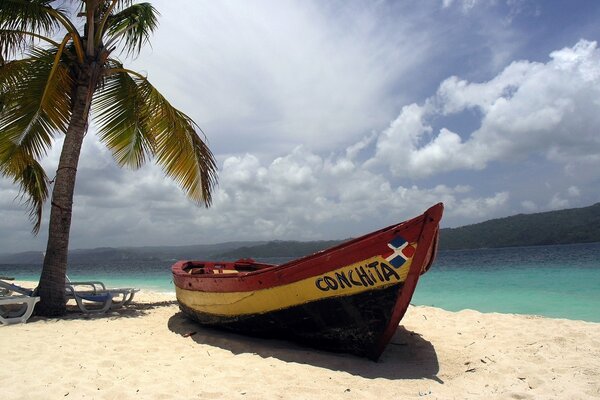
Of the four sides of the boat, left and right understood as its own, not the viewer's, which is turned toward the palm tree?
back
